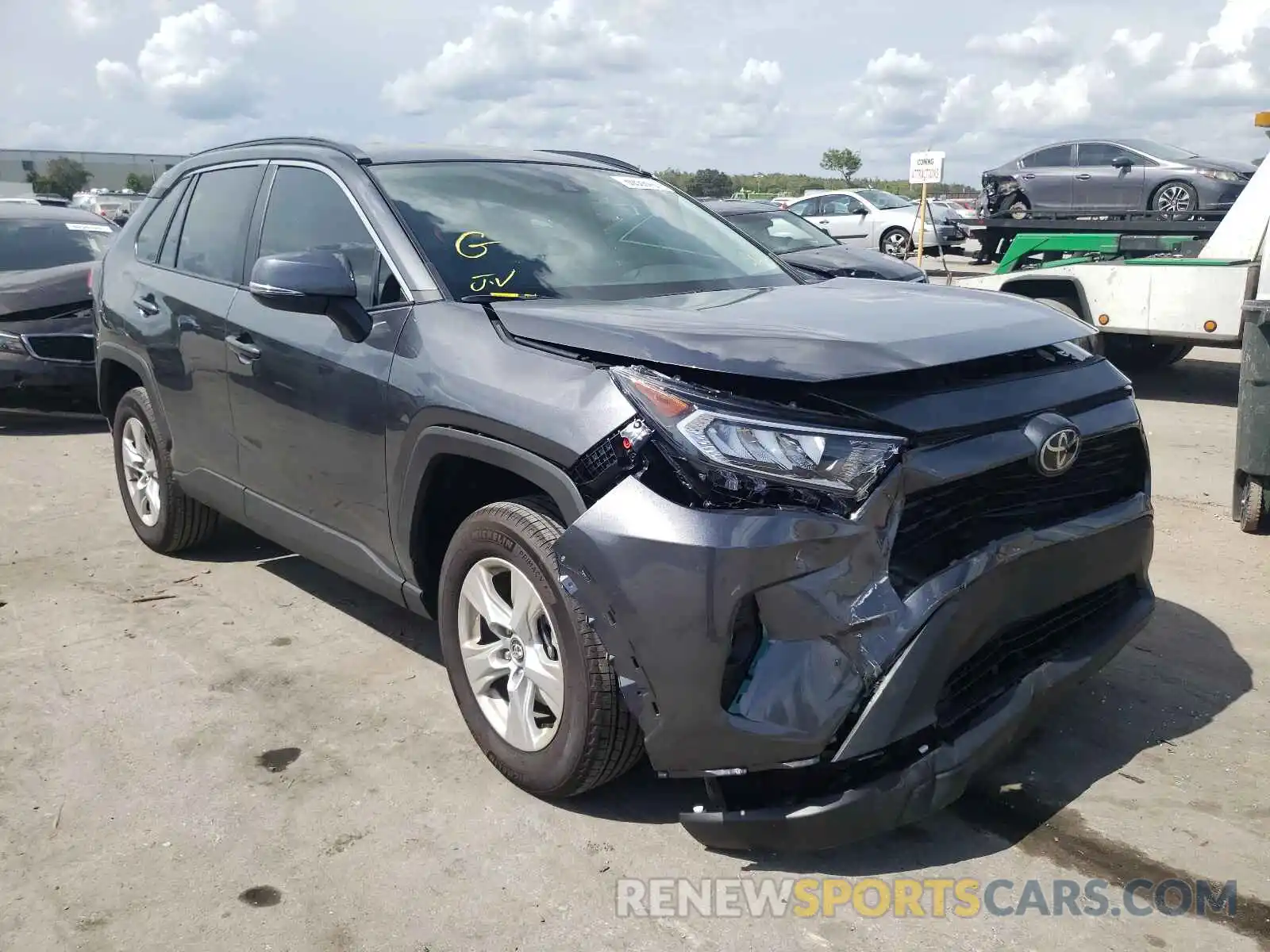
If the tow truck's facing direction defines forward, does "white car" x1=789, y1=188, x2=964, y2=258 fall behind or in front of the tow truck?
behind

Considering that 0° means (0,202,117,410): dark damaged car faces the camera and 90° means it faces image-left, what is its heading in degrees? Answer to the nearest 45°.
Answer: approximately 315°

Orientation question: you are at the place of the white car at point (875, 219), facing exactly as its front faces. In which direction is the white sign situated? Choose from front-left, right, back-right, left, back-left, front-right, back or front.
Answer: front-right

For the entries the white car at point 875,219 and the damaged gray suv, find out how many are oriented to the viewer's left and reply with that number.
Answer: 0

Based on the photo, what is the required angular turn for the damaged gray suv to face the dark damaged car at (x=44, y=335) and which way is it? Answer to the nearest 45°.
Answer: approximately 180°

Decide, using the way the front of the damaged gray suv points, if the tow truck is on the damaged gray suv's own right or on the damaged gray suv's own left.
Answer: on the damaged gray suv's own left

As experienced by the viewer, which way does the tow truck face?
facing the viewer and to the right of the viewer

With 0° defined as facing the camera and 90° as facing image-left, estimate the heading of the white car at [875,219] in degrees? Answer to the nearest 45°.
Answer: approximately 315°

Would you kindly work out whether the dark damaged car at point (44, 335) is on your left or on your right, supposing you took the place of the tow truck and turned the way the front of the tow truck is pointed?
on your right

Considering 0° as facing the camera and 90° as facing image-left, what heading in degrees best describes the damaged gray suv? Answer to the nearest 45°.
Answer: approximately 315°
